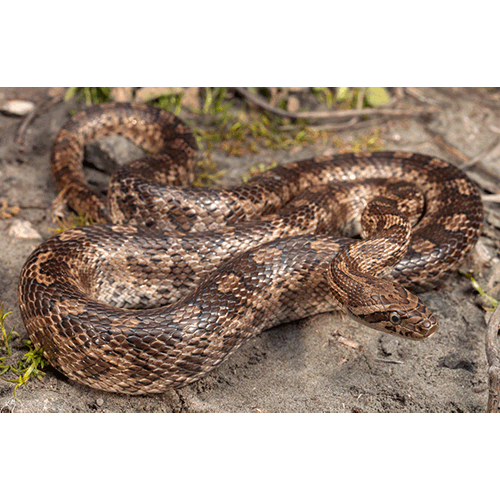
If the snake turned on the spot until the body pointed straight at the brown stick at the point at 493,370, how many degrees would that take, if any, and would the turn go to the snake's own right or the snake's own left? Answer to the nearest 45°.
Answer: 0° — it already faces it

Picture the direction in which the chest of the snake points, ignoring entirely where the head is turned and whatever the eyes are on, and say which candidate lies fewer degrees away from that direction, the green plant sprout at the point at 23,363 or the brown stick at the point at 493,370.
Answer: the brown stick

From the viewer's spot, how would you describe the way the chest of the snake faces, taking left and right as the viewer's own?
facing the viewer and to the right of the viewer

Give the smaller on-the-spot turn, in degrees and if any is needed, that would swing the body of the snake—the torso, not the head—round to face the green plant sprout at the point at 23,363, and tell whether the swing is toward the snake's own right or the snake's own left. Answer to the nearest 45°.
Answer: approximately 90° to the snake's own right

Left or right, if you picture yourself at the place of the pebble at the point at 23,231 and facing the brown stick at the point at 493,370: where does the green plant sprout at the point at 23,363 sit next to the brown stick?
right

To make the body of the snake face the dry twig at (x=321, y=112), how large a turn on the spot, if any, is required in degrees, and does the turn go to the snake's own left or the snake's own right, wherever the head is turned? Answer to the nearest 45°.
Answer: approximately 135° to the snake's own left

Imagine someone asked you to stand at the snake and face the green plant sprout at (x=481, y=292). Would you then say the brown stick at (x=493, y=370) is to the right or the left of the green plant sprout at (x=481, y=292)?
right

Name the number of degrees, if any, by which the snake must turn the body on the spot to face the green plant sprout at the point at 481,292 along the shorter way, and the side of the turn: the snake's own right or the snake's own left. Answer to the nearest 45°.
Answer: approximately 45° to the snake's own left

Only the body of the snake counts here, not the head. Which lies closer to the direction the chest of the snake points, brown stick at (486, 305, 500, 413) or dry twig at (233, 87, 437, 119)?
the brown stick
